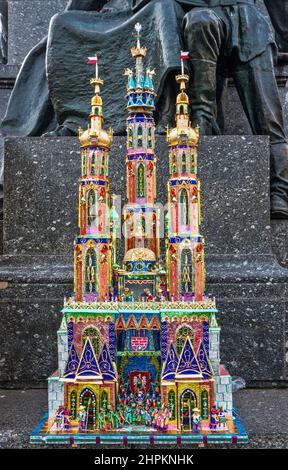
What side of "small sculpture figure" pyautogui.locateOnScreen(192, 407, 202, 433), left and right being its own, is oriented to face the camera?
front

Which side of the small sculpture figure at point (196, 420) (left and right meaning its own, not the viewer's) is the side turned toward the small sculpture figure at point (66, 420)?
right

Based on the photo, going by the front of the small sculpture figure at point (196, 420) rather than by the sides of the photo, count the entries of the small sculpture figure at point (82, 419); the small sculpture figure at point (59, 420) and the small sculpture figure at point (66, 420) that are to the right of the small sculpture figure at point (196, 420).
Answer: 3

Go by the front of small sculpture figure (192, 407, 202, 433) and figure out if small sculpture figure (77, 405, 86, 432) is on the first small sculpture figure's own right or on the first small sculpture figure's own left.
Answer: on the first small sculpture figure's own right

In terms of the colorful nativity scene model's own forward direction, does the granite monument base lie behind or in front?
behind

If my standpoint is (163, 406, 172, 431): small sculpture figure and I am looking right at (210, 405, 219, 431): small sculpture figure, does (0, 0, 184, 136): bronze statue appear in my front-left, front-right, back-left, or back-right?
back-left
